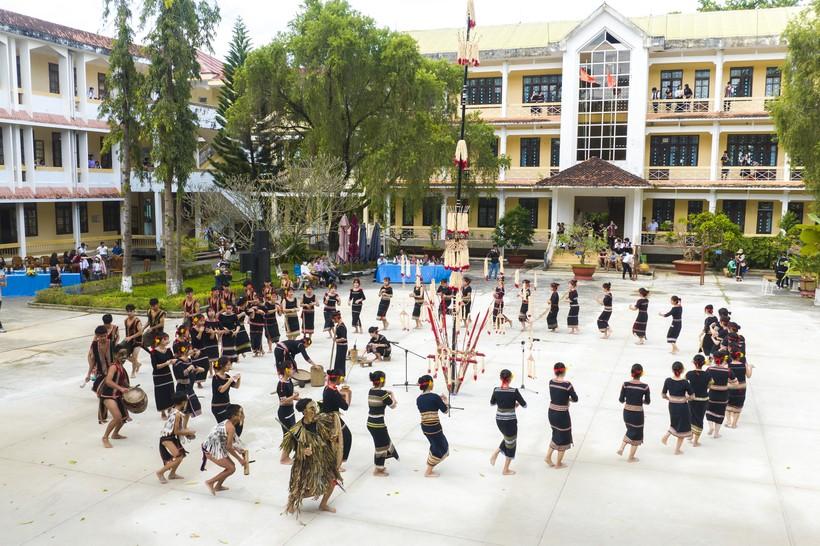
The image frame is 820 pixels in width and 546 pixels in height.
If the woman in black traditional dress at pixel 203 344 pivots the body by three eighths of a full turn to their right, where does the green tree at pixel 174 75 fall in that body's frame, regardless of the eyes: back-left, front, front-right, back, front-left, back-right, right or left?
right

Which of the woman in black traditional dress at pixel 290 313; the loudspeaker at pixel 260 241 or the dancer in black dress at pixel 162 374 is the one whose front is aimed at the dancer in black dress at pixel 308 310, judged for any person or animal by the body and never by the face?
the loudspeaker

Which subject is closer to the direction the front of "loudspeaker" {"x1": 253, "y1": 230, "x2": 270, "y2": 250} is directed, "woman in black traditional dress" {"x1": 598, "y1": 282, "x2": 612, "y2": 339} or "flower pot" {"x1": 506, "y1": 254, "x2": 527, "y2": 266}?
the woman in black traditional dress

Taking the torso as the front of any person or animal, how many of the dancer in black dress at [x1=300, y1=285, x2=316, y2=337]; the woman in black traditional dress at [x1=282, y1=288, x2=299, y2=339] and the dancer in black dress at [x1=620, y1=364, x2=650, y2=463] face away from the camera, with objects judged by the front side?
1

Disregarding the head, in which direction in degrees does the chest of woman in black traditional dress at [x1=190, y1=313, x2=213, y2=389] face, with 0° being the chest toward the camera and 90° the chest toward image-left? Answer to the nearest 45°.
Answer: approximately 315°

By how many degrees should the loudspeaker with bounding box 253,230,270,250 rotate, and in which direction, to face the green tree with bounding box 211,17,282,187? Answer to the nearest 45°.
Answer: approximately 135° to its left

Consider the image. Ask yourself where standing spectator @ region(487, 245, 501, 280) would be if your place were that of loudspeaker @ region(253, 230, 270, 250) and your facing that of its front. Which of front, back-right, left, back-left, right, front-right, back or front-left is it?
left

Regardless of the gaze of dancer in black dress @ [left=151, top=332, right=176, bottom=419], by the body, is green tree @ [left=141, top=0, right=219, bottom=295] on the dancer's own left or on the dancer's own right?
on the dancer's own left

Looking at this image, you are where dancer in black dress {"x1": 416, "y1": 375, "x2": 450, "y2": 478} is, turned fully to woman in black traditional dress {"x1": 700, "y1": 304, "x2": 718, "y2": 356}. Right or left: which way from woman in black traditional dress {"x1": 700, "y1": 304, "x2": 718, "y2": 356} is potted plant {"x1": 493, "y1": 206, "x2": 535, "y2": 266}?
left

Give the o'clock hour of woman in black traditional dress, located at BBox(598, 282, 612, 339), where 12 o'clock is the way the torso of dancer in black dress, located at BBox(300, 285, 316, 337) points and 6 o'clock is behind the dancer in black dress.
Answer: The woman in black traditional dress is roughly at 9 o'clock from the dancer in black dress.

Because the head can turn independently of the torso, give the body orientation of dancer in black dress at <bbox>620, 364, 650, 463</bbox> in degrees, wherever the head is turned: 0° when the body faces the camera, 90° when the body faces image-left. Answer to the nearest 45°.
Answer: approximately 180°

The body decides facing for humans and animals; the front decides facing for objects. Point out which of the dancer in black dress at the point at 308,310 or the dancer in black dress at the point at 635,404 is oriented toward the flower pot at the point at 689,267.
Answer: the dancer in black dress at the point at 635,404

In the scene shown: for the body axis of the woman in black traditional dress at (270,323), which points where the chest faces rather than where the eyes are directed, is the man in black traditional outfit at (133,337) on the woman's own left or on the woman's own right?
on the woman's own right
